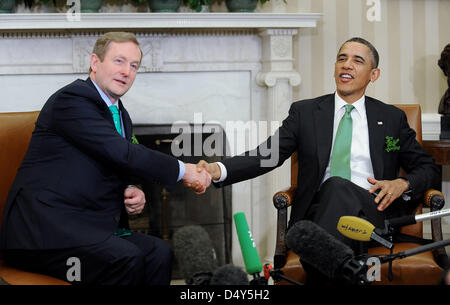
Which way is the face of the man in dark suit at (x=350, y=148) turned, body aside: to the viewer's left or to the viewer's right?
to the viewer's left

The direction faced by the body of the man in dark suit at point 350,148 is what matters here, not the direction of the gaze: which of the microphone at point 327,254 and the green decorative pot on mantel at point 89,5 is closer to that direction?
the microphone

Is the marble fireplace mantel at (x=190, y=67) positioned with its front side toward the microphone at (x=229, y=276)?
yes

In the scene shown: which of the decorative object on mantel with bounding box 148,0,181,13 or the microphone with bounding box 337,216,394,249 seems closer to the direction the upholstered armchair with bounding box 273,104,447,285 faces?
the microphone

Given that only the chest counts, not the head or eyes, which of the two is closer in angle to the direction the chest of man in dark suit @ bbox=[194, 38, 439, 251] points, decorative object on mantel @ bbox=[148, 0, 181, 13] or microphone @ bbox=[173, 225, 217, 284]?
the microphone

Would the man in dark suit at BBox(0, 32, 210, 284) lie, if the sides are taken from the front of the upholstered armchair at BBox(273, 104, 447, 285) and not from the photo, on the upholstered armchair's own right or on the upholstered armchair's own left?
on the upholstered armchair's own right

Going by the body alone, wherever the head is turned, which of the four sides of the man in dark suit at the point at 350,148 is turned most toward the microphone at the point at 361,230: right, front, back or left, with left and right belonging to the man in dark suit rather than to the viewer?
front

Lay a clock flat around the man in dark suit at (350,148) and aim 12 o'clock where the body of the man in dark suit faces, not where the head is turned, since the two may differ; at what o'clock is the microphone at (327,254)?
The microphone is roughly at 12 o'clock from the man in dark suit.
